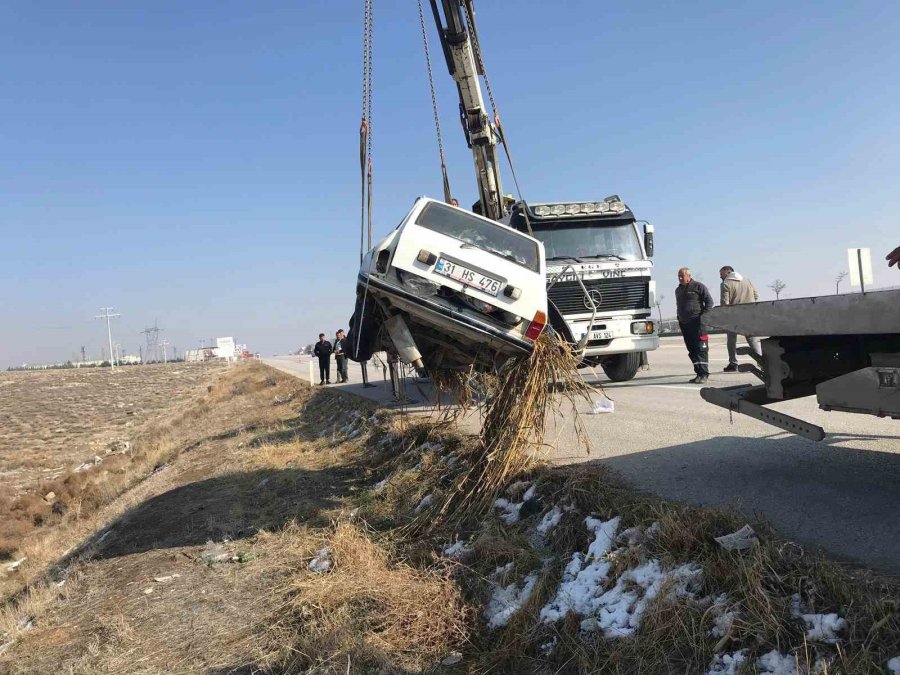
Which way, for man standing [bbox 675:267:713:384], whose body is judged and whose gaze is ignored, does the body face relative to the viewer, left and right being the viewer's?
facing the viewer and to the left of the viewer

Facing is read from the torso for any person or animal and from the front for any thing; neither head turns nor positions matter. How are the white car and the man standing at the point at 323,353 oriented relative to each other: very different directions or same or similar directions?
very different directions

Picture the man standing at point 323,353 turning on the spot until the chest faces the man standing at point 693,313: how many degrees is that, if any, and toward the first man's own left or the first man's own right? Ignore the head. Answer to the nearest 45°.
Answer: approximately 45° to the first man's own left

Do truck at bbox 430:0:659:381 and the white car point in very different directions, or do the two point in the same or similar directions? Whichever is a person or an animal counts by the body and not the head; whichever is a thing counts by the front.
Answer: very different directions

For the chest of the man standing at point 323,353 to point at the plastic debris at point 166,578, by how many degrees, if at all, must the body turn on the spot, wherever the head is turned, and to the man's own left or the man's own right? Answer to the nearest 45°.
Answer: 0° — they already face it

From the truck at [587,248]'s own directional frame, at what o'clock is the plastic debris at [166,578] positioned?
The plastic debris is roughly at 1 o'clock from the truck.

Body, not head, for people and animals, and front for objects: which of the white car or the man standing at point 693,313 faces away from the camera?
the white car

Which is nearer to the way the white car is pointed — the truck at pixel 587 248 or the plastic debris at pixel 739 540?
the truck

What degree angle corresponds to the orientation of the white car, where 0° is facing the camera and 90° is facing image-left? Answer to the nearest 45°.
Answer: approximately 180°

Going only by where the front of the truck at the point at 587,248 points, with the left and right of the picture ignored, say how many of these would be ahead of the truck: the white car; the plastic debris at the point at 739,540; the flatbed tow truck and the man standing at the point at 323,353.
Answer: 3

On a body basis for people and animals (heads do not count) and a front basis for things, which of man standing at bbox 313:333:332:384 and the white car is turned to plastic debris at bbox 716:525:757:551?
the man standing

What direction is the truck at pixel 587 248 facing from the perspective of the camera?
toward the camera

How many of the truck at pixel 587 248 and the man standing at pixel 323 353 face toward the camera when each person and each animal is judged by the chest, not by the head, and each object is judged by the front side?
2
